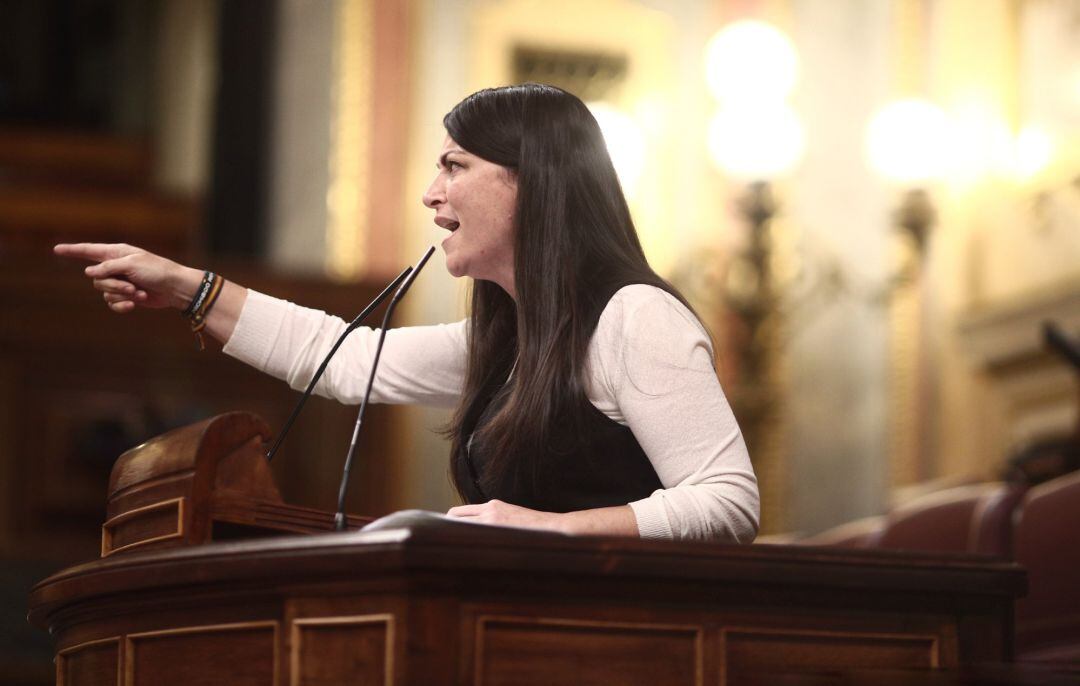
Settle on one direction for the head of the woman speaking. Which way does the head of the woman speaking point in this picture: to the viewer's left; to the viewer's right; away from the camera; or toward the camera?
to the viewer's left

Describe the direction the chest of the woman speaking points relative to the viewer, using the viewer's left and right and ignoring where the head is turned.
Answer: facing to the left of the viewer

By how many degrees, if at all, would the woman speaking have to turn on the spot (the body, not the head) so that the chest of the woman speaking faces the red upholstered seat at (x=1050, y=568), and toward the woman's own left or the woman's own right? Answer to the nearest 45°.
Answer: approximately 135° to the woman's own right

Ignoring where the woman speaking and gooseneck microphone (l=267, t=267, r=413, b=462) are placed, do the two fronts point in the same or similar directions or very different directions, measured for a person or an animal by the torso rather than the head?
very different directions

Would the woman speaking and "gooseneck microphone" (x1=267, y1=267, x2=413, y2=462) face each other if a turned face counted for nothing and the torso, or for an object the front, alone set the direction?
yes

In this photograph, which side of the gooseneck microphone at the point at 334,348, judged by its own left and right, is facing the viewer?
right
